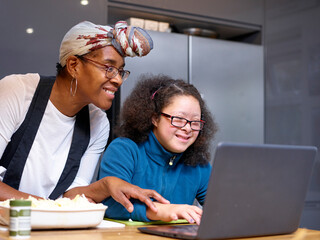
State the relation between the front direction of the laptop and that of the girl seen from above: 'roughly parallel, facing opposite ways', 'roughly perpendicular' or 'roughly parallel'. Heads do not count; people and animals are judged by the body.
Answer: roughly parallel, facing opposite ways

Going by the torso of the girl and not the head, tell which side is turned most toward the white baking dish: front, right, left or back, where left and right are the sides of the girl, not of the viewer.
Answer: right

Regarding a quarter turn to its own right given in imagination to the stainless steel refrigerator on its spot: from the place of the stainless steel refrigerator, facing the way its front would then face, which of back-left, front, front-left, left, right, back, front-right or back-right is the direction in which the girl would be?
front-left

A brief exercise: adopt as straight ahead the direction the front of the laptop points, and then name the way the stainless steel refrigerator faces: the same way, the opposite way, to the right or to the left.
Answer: the opposite way

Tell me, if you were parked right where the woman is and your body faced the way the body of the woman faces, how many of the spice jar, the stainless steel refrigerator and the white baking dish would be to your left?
1

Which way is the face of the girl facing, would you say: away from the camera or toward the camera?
toward the camera

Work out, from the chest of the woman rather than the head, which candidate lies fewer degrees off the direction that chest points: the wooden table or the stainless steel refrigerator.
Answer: the wooden table

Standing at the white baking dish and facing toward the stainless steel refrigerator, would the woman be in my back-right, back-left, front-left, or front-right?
front-left

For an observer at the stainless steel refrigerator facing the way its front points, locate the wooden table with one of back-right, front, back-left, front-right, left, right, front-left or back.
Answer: front-right

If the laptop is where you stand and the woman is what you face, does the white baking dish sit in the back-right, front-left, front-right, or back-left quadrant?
front-left

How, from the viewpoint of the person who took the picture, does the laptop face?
facing away from the viewer and to the left of the viewer

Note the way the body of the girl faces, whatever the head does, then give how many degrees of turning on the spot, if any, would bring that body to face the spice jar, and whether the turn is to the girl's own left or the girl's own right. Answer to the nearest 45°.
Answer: approximately 90° to the girl's own right
